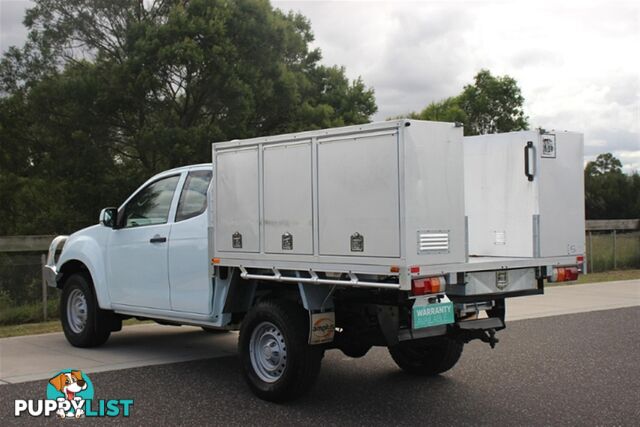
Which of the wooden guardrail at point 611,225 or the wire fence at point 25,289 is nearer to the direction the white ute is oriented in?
the wire fence

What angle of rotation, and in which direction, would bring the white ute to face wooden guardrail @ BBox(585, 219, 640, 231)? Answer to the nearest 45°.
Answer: approximately 90° to its right

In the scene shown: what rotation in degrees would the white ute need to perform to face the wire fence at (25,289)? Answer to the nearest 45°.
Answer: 0° — it already faces it

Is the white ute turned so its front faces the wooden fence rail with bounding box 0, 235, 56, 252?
yes

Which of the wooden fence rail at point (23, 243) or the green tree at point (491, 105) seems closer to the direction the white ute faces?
the wooden fence rail

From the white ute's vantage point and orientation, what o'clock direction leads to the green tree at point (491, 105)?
The green tree is roughly at 2 o'clock from the white ute.

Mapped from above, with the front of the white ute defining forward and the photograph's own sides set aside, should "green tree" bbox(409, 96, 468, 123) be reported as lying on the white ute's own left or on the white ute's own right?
on the white ute's own right

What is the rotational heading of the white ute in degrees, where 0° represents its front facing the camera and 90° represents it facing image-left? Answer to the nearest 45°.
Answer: approximately 135°
